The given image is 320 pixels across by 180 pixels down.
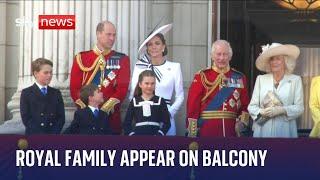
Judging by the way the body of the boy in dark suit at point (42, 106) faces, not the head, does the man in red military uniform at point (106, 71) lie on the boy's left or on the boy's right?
on the boy's left

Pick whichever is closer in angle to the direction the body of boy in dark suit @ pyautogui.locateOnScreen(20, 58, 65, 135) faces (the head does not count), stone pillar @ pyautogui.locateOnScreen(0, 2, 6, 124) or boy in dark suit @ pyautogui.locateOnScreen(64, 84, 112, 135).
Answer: the boy in dark suit

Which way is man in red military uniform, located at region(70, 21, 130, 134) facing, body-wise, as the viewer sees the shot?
toward the camera

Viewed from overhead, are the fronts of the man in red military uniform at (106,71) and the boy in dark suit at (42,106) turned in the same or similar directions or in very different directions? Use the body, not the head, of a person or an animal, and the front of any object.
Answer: same or similar directions

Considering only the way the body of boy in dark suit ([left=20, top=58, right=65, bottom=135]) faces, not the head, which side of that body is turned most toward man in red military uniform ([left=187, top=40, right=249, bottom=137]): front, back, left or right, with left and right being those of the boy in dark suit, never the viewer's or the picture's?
left

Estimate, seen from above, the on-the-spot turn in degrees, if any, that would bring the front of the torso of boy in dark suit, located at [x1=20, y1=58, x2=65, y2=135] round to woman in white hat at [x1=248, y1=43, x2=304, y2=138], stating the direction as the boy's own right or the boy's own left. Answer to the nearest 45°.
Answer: approximately 90° to the boy's own left

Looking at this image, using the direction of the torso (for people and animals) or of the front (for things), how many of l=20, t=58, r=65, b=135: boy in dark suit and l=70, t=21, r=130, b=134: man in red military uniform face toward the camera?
2

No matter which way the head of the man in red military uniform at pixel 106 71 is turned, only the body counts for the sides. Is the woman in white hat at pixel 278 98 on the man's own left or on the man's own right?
on the man's own left

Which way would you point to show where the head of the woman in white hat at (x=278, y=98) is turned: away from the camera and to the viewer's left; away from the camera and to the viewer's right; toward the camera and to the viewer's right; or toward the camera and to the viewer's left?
toward the camera and to the viewer's left

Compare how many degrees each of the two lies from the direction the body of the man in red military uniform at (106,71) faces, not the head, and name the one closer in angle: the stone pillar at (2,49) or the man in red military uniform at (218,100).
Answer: the man in red military uniform

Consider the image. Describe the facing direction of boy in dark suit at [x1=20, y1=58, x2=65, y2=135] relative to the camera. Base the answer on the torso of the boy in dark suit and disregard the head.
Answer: toward the camera

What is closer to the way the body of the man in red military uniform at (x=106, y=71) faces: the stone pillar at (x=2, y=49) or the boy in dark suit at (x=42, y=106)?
the boy in dark suit
